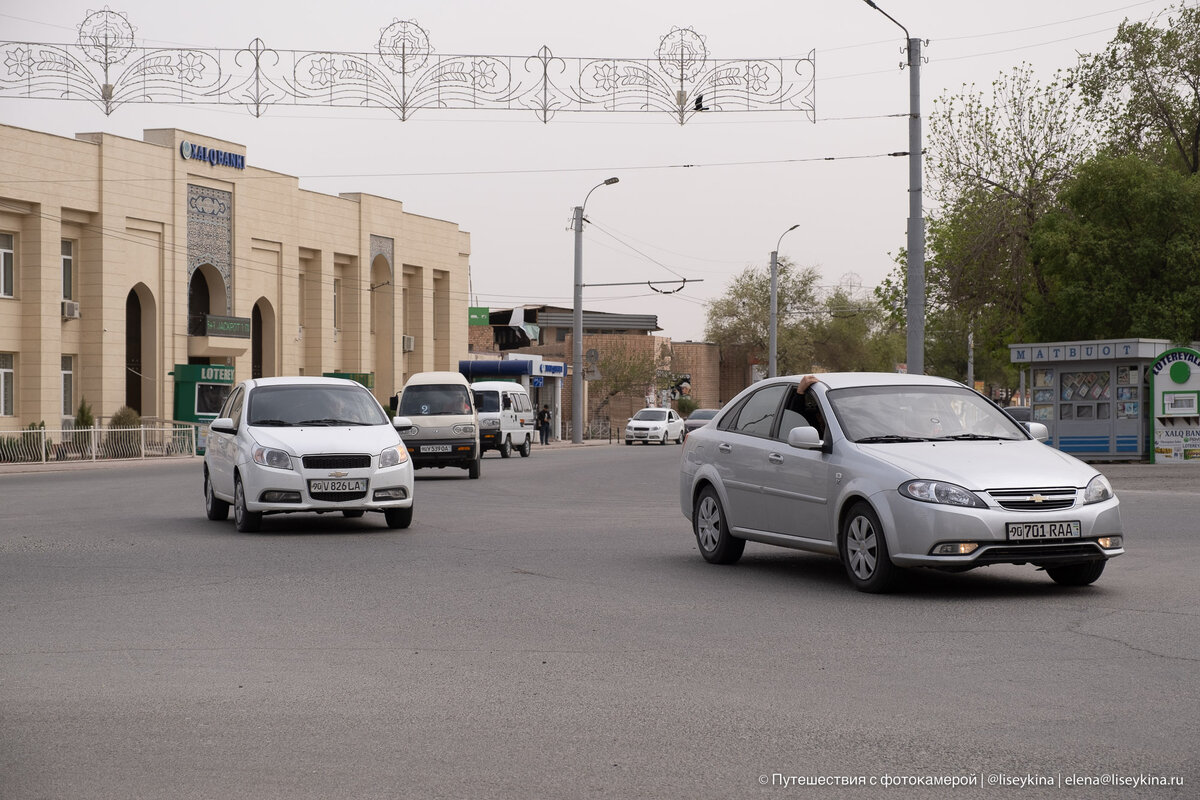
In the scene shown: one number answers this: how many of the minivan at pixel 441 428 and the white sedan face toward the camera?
2

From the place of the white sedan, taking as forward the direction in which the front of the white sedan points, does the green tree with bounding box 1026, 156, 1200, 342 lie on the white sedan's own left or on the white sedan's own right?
on the white sedan's own left

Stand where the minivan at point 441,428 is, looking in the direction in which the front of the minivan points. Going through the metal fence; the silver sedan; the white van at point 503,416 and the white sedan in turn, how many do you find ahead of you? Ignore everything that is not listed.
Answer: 2

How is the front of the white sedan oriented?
toward the camera

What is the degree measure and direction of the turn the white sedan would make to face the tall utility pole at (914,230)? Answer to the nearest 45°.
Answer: approximately 135° to its left

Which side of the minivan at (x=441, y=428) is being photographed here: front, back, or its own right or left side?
front

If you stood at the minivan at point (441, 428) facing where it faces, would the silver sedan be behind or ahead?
ahead

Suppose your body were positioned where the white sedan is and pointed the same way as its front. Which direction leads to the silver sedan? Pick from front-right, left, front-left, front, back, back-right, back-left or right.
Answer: front-left

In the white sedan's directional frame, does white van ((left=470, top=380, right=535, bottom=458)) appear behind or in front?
behind

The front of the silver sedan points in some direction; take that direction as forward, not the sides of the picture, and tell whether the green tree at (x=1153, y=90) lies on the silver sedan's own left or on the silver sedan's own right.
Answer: on the silver sedan's own left

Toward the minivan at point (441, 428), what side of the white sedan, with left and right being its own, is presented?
back

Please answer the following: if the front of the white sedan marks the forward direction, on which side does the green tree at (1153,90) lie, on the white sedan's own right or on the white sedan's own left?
on the white sedan's own left

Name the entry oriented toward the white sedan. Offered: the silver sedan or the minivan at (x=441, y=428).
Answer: the minivan

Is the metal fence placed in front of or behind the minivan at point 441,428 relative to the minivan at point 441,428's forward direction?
behind

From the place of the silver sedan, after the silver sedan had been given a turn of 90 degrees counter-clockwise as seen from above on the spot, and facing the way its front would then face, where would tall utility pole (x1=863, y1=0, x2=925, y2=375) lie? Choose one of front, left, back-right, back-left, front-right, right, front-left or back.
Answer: front-left
